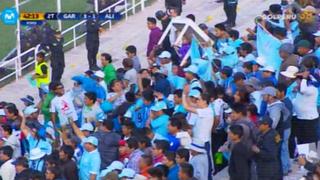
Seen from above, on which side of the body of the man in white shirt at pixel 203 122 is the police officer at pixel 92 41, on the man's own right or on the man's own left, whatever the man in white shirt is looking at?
on the man's own right

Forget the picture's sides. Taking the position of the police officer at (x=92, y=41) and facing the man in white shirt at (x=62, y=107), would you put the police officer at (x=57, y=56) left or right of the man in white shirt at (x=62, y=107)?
right

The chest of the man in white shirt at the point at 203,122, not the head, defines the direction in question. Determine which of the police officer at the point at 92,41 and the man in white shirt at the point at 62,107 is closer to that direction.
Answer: the man in white shirt

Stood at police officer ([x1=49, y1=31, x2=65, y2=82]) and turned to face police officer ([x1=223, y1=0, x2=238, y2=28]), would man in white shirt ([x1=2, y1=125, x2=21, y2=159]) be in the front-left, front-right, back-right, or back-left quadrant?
back-right

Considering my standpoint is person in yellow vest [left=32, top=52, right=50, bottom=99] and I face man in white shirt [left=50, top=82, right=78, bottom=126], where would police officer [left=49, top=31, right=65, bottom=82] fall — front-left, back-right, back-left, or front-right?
back-left
